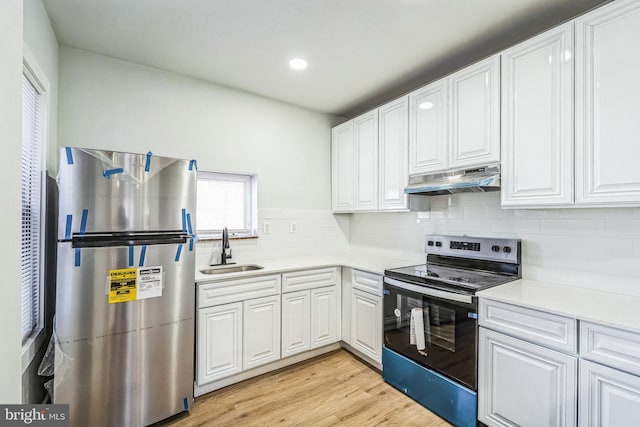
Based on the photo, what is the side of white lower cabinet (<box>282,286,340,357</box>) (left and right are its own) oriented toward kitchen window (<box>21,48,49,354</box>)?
right

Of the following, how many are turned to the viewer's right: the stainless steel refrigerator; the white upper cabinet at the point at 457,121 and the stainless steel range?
0

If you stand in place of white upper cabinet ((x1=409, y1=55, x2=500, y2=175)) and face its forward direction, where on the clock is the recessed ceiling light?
The recessed ceiling light is roughly at 1 o'clock from the white upper cabinet.

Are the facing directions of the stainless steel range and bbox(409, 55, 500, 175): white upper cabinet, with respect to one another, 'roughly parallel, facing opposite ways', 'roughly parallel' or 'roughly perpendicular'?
roughly parallel

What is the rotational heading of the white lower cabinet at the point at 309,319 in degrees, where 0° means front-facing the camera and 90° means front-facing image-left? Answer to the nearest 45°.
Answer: approximately 315°

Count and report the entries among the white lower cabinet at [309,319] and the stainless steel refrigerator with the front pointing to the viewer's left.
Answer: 0

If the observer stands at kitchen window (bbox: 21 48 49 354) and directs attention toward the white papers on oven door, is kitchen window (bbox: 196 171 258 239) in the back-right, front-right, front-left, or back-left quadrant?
front-left

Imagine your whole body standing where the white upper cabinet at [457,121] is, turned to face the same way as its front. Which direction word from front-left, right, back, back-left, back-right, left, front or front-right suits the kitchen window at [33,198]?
front

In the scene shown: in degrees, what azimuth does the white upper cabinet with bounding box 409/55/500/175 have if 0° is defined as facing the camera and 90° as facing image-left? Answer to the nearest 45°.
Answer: approximately 45°

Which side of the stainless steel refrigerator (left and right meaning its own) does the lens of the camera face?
front

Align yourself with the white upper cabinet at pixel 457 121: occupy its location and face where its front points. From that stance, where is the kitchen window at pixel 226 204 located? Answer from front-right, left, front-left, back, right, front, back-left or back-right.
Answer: front-right

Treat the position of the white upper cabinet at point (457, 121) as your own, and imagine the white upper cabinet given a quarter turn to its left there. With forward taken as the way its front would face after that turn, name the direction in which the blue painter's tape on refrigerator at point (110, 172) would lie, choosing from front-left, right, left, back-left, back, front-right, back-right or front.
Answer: right
